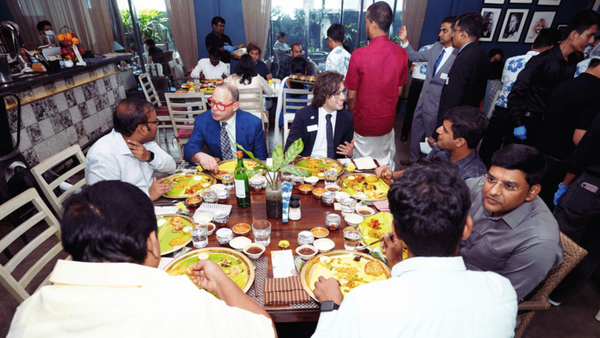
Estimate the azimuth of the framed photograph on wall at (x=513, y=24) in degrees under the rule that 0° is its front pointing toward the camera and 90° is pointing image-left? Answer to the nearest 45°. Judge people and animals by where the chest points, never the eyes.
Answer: approximately 0°

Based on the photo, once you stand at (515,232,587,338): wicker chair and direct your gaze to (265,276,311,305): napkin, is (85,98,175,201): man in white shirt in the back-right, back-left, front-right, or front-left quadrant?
front-right

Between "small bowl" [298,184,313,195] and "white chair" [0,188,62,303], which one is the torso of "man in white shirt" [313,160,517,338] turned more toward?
the small bowl

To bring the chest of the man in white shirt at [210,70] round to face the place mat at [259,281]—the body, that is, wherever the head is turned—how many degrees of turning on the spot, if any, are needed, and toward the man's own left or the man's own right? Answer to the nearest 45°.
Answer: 0° — they already face it

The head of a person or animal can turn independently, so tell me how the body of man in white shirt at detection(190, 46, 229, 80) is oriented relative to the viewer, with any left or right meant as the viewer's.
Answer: facing the viewer

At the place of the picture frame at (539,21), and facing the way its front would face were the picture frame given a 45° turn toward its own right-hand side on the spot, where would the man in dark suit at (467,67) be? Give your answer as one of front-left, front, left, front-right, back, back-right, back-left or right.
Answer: front-left

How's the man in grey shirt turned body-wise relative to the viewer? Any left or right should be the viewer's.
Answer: facing the viewer and to the left of the viewer

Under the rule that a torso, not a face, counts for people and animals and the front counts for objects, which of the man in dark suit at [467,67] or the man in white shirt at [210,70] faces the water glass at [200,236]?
the man in white shirt

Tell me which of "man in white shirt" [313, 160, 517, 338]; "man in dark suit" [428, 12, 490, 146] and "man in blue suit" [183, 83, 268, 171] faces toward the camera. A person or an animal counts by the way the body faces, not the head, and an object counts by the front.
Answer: "man in blue suit" [183, 83, 268, 171]

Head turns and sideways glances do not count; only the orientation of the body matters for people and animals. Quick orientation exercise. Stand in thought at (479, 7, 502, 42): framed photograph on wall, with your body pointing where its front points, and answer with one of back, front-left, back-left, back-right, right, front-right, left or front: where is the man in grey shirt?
front

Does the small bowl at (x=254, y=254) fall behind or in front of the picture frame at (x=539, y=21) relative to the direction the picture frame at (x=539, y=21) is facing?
in front

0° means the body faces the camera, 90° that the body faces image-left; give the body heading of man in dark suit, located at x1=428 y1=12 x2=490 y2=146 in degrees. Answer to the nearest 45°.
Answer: approximately 135°

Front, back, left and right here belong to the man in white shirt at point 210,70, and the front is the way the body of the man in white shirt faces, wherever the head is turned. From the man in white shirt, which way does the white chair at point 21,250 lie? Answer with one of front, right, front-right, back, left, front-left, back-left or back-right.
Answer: front

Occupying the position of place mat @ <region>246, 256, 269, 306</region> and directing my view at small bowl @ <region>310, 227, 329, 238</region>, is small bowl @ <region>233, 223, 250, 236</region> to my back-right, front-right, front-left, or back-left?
front-left

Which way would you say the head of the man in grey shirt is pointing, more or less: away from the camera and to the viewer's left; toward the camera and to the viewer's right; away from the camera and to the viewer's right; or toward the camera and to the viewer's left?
toward the camera and to the viewer's left

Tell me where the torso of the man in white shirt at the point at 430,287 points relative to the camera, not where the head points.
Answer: away from the camera

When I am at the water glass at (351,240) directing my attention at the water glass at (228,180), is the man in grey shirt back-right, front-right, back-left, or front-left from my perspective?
back-right

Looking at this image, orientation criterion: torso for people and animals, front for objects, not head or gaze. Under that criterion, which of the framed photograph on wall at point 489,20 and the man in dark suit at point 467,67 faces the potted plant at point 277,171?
the framed photograph on wall

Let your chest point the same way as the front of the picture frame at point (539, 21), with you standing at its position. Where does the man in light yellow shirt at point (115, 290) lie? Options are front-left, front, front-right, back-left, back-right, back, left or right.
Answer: front

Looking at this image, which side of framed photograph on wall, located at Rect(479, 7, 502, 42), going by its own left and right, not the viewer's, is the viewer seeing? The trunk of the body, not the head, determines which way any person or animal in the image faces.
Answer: front

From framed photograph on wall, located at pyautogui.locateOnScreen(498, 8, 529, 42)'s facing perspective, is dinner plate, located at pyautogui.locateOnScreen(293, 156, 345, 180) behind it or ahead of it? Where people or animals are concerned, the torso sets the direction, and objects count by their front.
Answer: ahead
